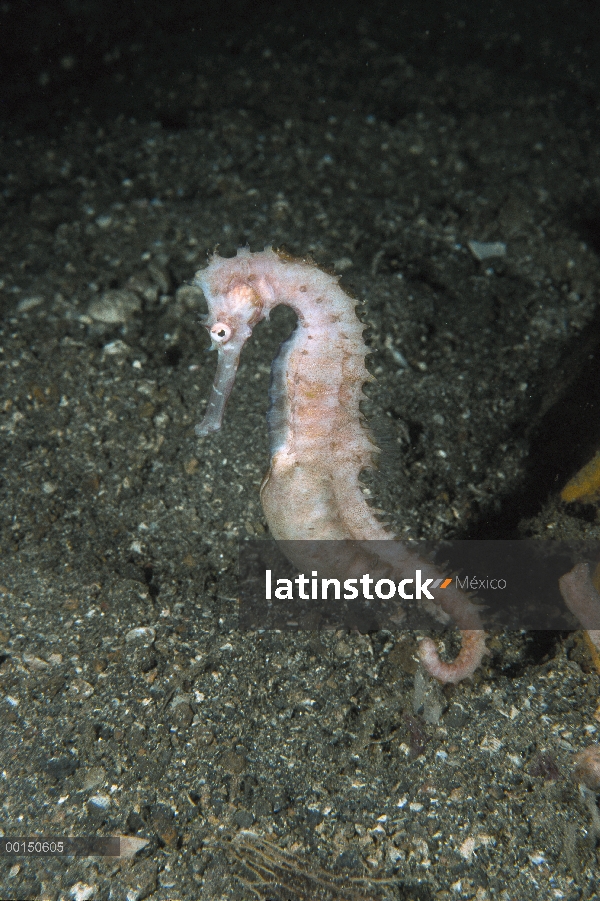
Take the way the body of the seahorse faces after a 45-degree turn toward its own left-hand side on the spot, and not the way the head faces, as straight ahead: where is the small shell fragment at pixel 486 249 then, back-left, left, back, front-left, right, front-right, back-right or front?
back-right

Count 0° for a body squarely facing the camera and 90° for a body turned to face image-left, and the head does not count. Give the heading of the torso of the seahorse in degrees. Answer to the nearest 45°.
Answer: approximately 90°

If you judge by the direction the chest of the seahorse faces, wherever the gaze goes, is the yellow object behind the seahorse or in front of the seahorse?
behind
